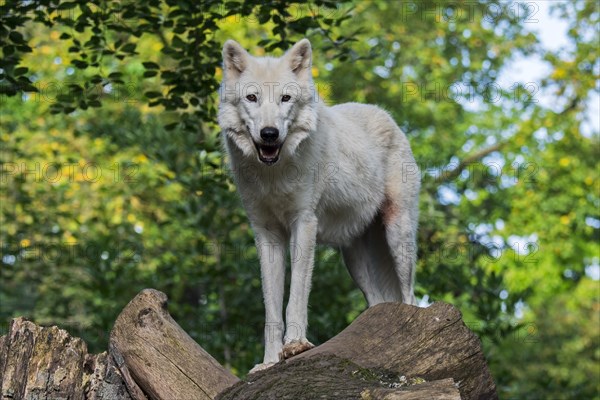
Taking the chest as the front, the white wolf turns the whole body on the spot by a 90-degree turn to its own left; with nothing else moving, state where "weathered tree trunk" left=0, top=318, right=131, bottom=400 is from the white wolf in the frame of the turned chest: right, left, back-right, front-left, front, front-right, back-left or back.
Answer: right

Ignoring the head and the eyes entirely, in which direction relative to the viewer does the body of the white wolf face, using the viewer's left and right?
facing the viewer and to the left of the viewer

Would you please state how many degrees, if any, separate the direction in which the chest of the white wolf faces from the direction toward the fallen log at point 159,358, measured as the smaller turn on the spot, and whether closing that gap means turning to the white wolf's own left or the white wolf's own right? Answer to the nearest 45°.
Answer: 0° — it already faces it
